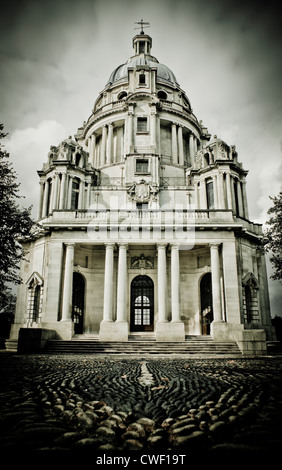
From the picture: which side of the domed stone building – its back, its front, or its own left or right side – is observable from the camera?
front

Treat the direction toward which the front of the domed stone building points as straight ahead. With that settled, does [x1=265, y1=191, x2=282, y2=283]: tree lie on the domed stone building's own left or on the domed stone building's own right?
on the domed stone building's own left

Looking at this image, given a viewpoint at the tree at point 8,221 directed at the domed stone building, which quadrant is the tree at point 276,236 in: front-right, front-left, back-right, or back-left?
front-right

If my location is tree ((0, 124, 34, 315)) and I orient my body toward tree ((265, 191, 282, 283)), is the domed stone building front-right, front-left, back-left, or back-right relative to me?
front-left

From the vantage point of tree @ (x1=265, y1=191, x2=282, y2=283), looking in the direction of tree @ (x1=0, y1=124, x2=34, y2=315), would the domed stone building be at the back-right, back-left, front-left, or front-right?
front-right

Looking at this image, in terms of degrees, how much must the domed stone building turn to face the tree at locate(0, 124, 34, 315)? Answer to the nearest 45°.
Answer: approximately 45° to its right
